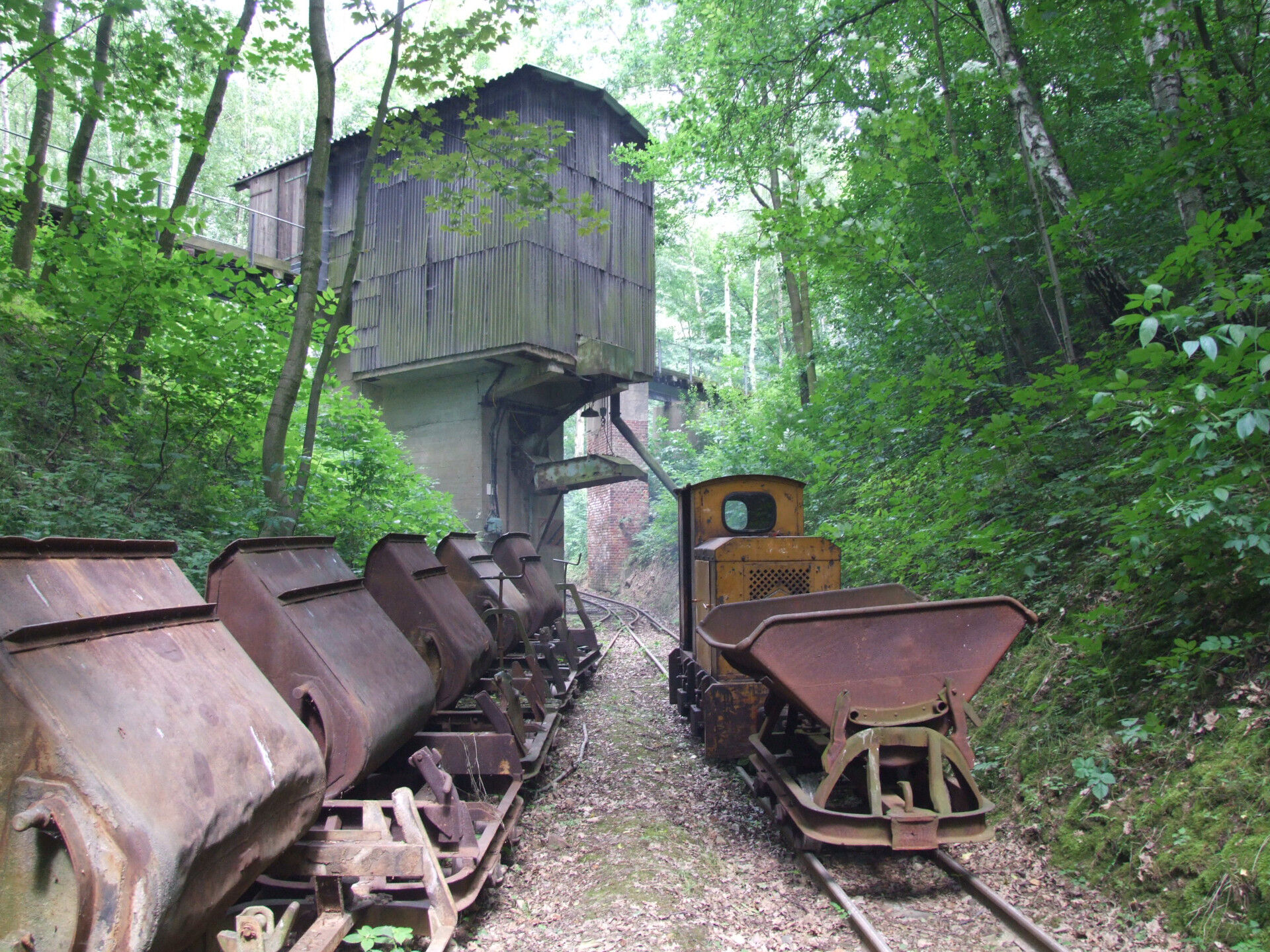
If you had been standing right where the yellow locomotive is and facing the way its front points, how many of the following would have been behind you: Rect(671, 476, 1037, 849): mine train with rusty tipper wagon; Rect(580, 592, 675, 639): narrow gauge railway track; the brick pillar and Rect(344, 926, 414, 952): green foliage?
2

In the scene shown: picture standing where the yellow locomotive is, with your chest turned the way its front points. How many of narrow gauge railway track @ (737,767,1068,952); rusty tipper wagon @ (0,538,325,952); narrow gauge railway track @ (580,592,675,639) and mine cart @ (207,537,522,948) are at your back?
1

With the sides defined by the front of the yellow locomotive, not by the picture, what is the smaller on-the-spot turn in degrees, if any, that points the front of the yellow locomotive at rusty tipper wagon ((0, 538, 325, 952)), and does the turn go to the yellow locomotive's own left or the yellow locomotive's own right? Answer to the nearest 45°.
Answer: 0° — it already faces it

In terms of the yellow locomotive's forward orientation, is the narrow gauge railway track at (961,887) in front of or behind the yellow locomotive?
in front

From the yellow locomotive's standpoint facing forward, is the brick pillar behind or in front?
behind

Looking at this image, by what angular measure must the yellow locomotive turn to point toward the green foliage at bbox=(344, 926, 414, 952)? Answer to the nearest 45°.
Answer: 0° — it already faces it

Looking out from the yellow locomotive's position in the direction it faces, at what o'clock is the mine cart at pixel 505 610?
The mine cart is roughly at 4 o'clock from the yellow locomotive.

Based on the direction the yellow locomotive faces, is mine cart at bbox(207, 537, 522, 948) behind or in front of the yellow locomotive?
in front

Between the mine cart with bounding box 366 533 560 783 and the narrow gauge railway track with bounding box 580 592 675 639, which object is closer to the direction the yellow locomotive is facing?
the mine cart

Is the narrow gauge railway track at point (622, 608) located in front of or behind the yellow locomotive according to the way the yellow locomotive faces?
behind

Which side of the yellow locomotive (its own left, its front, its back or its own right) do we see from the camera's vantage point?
front

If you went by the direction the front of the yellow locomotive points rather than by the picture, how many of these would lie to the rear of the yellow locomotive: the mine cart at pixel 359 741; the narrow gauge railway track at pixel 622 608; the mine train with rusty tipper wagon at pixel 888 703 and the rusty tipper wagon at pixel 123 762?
1

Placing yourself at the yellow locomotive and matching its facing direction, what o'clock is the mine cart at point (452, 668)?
The mine cart is roughly at 2 o'clock from the yellow locomotive.

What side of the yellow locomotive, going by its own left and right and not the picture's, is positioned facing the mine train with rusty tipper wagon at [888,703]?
front
